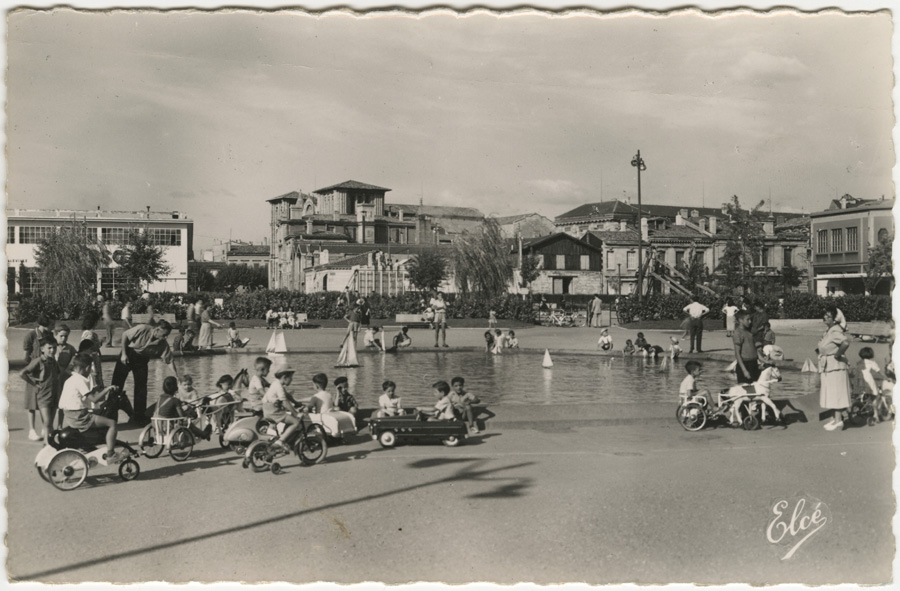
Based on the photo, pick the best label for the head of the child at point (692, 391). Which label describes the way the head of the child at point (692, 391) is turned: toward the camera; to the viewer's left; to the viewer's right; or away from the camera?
to the viewer's right

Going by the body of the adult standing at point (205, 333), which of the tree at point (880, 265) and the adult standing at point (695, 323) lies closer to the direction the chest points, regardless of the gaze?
the adult standing

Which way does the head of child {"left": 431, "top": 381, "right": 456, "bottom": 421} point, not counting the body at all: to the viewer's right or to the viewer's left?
to the viewer's left

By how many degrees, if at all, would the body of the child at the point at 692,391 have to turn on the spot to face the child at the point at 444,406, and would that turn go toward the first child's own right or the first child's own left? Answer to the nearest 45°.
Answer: approximately 135° to the first child's own right

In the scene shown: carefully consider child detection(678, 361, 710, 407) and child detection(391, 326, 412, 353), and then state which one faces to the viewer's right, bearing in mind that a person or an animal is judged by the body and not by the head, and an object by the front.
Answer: child detection(678, 361, 710, 407)

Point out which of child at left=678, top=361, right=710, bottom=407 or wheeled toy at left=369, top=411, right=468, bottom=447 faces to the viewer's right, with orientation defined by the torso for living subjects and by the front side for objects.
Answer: the child

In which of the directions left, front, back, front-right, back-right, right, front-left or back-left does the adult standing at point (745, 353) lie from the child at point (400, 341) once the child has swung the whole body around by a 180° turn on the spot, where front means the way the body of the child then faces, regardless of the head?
front-right

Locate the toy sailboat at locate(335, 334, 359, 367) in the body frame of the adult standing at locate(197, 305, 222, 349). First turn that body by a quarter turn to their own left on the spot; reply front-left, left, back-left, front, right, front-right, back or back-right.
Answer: back-right

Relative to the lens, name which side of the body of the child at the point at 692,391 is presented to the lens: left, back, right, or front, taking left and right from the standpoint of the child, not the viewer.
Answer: right

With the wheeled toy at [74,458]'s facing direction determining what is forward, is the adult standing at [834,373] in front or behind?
in front

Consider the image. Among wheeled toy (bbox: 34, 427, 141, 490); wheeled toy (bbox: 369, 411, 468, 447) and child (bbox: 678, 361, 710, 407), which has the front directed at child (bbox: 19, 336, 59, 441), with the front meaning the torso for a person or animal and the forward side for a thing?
wheeled toy (bbox: 369, 411, 468, 447)

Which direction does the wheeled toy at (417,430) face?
to the viewer's left

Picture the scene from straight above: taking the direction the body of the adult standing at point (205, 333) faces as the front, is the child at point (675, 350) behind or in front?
in front

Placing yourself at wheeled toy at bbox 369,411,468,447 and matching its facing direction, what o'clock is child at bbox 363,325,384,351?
The child is roughly at 3 o'clock from the wheeled toy.

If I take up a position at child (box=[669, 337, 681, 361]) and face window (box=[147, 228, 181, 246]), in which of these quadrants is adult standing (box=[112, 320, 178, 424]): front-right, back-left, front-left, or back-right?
back-left

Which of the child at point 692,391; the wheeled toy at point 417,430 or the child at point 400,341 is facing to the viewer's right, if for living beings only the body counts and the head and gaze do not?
the child at point 692,391
